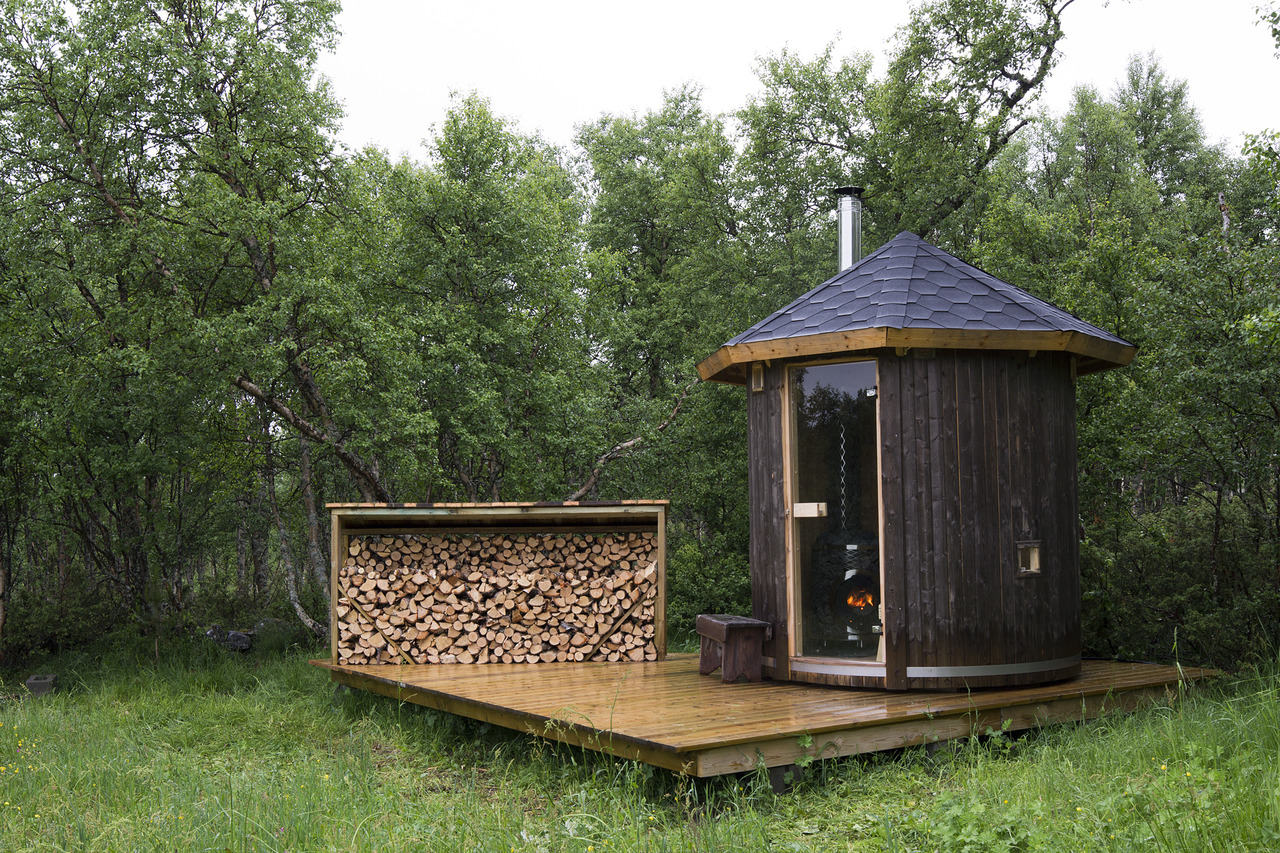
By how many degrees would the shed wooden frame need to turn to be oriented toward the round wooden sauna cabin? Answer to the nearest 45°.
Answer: approximately 45° to its left

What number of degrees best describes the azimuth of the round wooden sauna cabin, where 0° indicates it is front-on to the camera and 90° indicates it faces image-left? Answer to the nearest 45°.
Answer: approximately 45°

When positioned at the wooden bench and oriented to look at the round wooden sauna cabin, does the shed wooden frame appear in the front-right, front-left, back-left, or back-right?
back-left

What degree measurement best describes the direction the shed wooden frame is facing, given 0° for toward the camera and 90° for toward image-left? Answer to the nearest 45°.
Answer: approximately 0°
